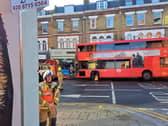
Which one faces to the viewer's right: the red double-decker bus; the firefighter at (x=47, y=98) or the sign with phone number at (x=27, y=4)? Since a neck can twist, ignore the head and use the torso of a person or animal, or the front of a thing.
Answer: the red double-decker bus

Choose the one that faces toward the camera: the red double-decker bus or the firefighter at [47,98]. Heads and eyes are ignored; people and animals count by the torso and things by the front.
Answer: the firefighter

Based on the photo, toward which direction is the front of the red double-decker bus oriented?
to the viewer's right

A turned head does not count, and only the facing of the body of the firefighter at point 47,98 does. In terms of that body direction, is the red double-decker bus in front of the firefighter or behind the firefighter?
behind

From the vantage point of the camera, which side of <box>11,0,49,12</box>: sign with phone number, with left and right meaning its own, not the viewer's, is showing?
front

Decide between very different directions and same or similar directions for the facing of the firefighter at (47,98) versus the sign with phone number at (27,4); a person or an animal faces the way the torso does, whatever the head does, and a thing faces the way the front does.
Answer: same or similar directions

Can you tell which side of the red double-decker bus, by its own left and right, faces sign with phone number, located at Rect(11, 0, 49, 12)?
right

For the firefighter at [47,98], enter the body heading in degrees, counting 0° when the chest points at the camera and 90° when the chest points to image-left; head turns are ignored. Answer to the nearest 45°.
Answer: approximately 0°

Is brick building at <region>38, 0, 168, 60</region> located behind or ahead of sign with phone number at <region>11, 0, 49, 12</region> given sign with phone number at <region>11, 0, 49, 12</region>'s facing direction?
behind
